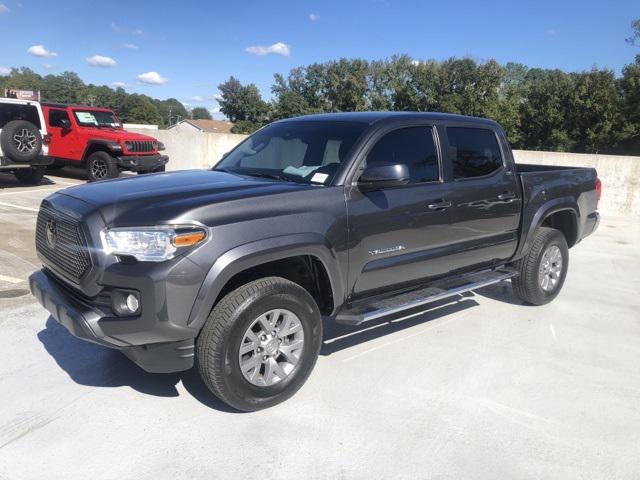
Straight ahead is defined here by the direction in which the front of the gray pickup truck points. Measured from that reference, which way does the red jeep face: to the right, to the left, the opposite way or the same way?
to the left

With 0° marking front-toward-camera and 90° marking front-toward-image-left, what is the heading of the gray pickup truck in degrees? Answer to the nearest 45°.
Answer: approximately 45°

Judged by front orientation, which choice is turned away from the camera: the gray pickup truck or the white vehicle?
the white vehicle

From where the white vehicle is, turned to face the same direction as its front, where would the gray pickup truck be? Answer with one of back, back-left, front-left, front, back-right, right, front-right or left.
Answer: back

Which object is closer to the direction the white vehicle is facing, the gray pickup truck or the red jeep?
the red jeep

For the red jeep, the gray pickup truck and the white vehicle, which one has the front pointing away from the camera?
the white vehicle

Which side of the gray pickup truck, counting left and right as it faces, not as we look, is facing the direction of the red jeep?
right

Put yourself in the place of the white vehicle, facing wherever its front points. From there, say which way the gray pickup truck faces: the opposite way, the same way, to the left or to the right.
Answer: to the left

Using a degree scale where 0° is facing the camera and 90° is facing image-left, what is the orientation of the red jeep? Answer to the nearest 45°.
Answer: approximately 315°

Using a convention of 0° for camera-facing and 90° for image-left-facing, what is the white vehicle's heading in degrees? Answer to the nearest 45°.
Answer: approximately 180°

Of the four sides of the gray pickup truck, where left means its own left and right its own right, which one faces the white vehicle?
right

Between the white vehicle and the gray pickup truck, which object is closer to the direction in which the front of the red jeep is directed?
the gray pickup truck
